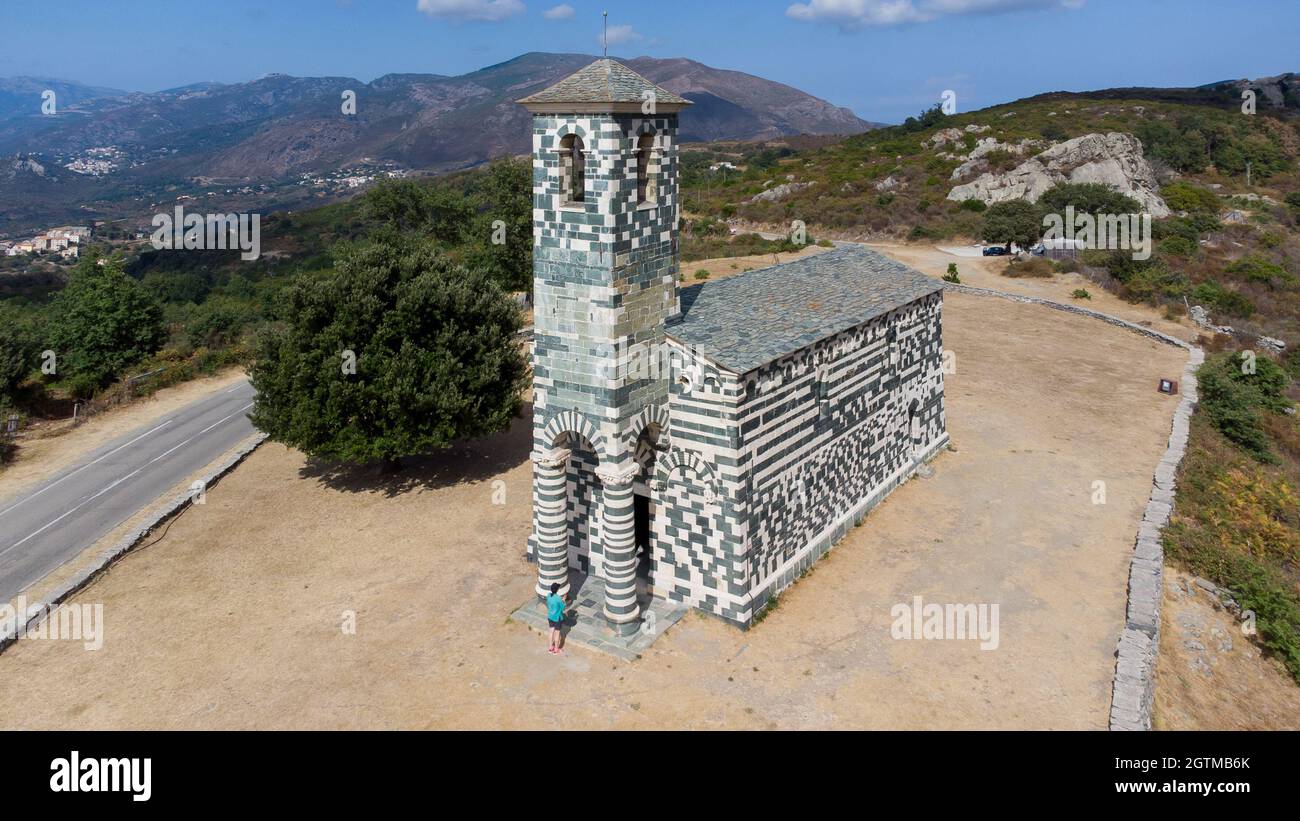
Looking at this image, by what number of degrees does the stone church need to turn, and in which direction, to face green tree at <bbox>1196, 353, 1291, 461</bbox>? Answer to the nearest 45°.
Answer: approximately 180°

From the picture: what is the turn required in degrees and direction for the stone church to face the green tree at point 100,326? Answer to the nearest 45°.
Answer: approximately 90° to its right

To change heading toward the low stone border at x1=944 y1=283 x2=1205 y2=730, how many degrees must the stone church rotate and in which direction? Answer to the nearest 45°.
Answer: approximately 135° to its left

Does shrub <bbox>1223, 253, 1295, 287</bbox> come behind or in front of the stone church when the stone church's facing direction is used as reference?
behind

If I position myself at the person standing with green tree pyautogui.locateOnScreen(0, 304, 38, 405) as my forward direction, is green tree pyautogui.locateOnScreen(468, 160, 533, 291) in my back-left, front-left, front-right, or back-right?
front-right

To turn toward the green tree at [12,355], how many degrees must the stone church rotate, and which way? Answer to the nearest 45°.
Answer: approximately 90° to its right

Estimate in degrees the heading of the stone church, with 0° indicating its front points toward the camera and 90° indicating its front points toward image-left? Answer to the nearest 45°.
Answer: approximately 45°

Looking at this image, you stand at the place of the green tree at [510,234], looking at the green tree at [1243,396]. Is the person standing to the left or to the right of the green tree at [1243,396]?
right

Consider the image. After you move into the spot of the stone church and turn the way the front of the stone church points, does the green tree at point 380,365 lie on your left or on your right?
on your right
